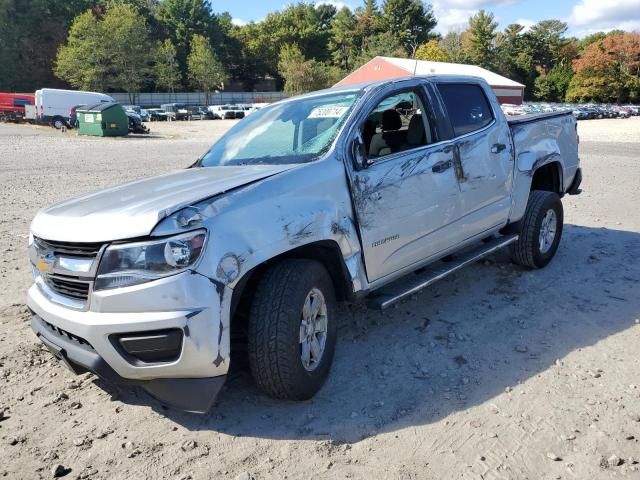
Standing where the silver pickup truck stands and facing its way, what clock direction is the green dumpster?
The green dumpster is roughly at 4 o'clock from the silver pickup truck.

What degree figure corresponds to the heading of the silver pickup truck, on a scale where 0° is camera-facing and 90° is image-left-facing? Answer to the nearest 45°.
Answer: approximately 45°

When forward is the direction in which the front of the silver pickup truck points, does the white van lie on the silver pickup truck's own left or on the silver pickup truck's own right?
on the silver pickup truck's own right

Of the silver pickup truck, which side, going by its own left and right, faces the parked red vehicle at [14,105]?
right
